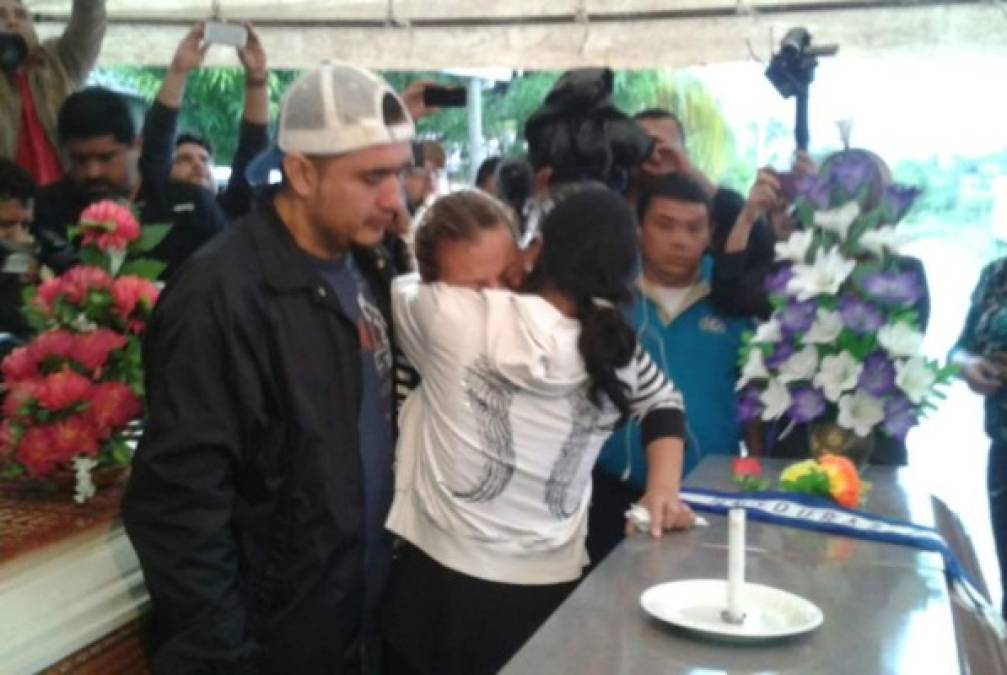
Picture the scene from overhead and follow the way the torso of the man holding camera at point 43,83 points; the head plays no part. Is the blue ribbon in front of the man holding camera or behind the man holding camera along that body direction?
in front

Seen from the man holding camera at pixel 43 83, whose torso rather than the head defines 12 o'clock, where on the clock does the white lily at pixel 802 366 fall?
The white lily is roughly at 11 o'clock from the man holding camera.

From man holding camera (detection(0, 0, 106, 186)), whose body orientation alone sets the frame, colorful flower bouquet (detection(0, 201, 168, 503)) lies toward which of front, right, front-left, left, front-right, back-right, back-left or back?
front

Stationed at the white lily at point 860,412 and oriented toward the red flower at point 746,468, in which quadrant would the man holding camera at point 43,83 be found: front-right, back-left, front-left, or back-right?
front-right

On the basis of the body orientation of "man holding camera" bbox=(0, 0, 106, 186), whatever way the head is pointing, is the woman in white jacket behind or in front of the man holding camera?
in front

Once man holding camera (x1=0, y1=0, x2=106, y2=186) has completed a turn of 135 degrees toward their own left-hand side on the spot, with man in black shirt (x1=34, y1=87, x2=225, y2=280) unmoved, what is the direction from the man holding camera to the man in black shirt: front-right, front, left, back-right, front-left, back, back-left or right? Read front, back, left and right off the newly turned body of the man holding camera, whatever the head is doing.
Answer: back-right

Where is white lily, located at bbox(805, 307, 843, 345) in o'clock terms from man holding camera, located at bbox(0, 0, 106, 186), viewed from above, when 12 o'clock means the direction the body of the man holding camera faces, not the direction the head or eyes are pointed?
The white lily is roughly at 11 o'clock from the man holding camera.

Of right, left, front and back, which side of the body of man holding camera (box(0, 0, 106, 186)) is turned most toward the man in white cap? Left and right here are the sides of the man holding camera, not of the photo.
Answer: front

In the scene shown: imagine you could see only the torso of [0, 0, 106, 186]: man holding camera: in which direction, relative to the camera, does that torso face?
toward the camera

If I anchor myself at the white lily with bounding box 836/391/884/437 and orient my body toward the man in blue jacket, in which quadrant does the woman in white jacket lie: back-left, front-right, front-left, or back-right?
front-left

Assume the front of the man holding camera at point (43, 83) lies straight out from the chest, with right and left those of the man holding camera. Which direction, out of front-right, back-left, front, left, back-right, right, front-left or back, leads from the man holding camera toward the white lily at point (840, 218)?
front-left

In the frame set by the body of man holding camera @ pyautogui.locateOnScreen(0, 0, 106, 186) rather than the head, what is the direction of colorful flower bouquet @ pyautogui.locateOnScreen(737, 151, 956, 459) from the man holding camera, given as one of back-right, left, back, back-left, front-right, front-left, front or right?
front-left

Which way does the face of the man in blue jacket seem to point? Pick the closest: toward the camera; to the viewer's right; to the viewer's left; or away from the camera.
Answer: toward the camera

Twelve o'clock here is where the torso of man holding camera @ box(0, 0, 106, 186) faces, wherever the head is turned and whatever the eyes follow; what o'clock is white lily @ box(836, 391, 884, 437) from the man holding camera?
The white lily is roughly at 11 o'clock from the man holding camera.

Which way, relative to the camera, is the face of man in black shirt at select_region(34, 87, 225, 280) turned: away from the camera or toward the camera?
toward the camera
